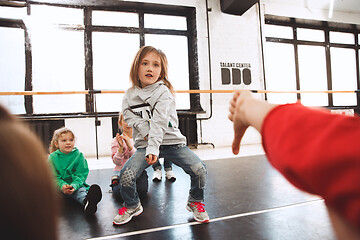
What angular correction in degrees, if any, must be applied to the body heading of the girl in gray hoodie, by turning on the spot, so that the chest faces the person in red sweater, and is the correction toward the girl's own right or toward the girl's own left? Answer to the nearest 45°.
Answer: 0° — they already face them

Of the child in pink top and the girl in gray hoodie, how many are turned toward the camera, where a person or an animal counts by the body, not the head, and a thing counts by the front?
2

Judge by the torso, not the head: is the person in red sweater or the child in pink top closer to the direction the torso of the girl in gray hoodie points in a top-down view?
the person in red sweater

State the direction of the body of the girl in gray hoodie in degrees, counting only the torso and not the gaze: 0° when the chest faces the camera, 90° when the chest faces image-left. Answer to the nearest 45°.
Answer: approximately 0°

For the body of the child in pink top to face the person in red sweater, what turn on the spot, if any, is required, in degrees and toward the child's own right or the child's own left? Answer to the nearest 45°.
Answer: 0° — they already face them

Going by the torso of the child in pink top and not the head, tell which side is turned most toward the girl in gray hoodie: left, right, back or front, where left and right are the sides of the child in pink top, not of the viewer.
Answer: front
